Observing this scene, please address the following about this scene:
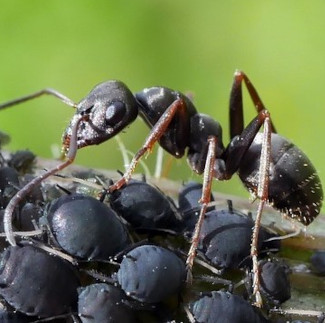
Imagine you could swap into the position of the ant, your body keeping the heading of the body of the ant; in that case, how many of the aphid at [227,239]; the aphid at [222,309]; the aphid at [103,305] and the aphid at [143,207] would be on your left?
4

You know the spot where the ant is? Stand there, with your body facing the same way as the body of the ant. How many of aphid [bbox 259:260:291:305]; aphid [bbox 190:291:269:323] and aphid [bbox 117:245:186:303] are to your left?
3

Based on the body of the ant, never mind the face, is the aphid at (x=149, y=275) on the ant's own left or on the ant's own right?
on the ant's own left

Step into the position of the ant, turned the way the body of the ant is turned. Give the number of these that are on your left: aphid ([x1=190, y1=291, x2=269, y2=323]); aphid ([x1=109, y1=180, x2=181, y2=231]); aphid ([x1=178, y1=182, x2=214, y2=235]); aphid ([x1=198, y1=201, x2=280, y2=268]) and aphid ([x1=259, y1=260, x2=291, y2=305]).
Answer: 5

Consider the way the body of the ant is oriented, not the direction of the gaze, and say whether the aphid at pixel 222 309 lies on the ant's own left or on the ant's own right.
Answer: on the ant's own left

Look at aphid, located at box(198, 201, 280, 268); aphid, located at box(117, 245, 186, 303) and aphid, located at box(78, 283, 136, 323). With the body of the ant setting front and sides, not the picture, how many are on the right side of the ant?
0

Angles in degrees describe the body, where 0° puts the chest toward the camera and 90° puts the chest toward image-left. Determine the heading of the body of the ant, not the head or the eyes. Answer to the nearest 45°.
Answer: approximately 90°

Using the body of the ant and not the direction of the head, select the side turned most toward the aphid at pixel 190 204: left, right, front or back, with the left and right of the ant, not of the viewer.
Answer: left
